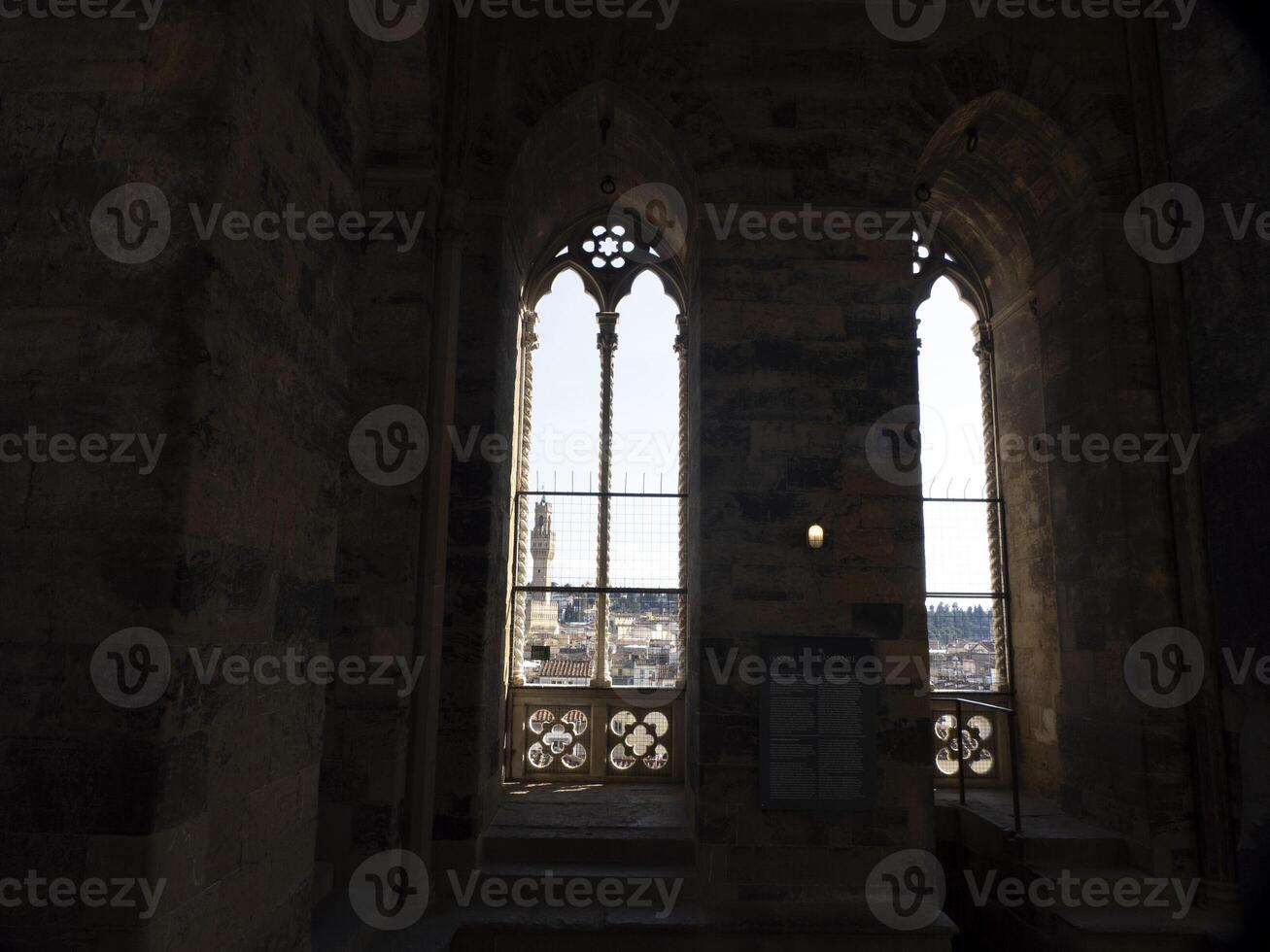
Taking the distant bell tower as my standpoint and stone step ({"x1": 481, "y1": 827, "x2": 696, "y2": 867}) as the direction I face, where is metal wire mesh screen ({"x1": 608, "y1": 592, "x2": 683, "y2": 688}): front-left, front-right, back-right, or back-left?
front-left

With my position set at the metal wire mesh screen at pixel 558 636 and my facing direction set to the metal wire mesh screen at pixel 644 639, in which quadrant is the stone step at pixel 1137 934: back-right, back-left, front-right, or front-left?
front-right

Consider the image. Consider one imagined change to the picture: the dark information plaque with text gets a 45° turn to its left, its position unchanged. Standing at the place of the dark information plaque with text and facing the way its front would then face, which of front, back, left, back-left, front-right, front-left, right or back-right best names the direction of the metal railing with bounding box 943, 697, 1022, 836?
left

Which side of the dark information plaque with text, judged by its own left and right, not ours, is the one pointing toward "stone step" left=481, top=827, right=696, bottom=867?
right

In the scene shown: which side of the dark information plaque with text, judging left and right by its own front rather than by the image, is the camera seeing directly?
front

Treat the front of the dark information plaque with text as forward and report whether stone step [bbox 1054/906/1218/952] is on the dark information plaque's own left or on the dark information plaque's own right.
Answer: on the dark information plaque's own left

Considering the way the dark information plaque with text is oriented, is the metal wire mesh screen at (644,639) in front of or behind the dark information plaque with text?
behind

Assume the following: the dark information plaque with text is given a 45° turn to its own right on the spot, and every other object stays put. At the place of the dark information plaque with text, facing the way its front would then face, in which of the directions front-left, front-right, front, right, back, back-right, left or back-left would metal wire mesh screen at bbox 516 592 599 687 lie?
right

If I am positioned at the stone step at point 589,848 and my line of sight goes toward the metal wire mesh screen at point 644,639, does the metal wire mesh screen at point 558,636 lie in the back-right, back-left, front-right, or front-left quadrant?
front-left
